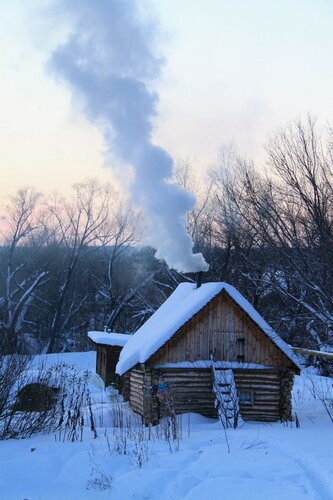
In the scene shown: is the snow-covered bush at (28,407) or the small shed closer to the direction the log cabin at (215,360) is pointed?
the snow-covered bush

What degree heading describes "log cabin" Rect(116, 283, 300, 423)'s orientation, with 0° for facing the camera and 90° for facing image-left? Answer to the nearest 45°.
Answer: approximately 0°

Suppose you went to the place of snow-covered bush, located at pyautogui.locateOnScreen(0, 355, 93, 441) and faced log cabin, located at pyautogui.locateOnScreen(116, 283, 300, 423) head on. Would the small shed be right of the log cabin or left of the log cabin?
left

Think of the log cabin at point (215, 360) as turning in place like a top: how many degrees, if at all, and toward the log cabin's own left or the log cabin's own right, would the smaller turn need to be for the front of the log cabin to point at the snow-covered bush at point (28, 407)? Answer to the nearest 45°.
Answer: approximately 45° to the log cabin's own right

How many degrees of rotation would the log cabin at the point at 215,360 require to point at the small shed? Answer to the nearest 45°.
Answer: approximately 135° to its right
